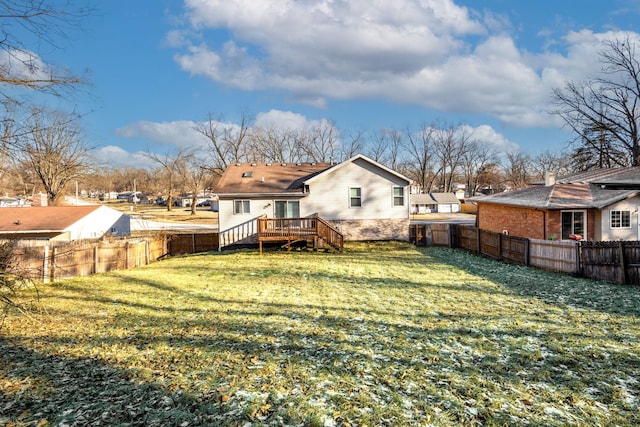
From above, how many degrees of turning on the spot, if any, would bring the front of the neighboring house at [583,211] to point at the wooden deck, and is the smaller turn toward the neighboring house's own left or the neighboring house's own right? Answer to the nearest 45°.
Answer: approximately 135° to the neighboring house's own left

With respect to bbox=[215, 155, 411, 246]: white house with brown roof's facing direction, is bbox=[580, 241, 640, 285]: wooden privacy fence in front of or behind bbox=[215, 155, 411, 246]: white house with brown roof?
behind

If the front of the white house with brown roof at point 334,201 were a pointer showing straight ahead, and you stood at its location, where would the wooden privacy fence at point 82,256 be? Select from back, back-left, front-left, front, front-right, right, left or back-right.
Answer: back-left

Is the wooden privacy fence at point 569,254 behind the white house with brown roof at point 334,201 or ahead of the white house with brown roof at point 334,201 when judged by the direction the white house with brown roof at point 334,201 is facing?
behind

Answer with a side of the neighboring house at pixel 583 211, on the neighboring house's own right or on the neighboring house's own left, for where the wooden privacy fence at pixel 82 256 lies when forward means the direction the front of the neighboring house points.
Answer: on the neighboring house's own left

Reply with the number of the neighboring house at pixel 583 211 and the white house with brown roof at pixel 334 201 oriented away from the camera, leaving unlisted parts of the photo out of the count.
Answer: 2

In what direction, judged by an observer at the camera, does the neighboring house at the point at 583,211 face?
facing away from the viewer

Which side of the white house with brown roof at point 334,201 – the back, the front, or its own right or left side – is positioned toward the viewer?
back

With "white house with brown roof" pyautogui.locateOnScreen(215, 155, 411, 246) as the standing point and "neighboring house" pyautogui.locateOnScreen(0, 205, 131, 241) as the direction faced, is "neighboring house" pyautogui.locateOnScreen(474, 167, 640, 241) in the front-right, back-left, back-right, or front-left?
back-left

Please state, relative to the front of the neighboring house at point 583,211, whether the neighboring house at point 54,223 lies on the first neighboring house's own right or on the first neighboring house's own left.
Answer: on the first neighboring house's own left

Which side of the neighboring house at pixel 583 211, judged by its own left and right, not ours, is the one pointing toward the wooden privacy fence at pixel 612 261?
back
